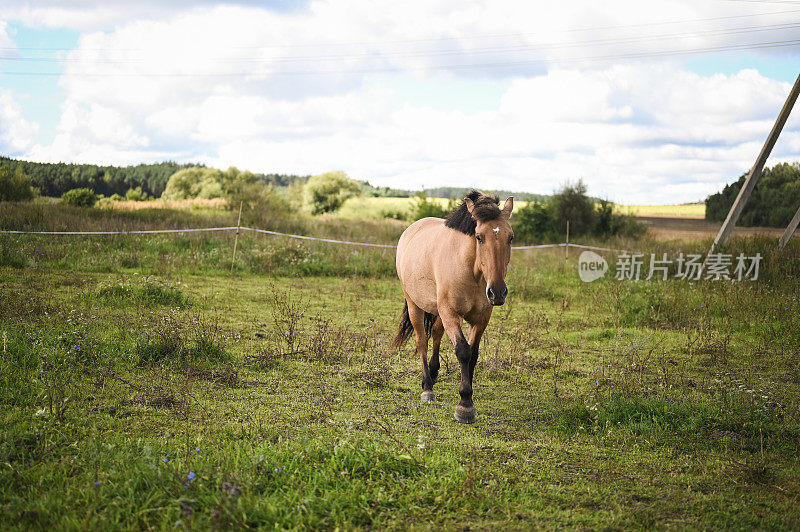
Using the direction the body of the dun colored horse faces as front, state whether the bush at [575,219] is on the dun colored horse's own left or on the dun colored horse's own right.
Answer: on the dun colored horse's own left

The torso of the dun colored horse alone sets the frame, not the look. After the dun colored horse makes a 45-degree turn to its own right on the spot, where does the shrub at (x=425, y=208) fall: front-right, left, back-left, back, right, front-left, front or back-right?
back

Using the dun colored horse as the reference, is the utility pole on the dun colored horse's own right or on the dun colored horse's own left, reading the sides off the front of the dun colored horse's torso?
on the dun colored horse's own left

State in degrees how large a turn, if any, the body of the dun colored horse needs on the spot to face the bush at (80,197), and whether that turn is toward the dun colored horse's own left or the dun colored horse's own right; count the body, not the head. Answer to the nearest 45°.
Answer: approximately 180°

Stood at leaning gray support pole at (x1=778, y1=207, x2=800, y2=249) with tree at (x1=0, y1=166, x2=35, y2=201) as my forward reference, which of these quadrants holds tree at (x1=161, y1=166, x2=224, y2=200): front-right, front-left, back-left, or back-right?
front-right

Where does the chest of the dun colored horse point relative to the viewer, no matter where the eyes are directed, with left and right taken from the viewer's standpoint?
facing the viewer and to the right of the viewer

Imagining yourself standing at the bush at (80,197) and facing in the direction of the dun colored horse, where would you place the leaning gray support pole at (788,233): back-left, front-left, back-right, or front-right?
front-left

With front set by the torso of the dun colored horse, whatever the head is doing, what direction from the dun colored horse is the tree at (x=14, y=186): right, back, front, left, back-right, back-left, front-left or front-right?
back

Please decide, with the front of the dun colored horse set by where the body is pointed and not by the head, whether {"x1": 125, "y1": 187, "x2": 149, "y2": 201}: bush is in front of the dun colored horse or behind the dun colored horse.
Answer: behind
